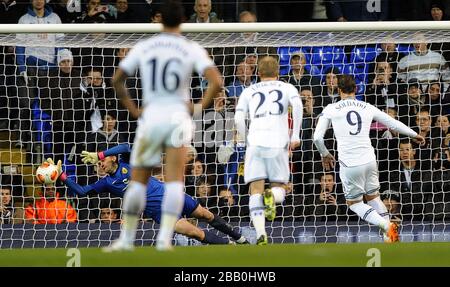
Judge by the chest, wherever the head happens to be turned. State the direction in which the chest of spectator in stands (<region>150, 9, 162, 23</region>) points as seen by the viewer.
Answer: toward the camera

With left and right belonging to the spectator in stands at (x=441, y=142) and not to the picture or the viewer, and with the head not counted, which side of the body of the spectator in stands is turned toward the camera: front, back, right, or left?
front

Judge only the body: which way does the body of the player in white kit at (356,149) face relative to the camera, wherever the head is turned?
away from the camera

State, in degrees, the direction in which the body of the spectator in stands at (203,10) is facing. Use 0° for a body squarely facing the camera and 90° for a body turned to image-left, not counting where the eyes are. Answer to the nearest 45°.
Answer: approximately 0°

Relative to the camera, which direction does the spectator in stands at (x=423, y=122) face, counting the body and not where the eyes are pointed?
toward the camera

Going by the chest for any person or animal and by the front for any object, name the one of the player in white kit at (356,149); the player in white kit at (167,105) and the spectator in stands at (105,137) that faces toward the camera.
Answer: the spectator in stands

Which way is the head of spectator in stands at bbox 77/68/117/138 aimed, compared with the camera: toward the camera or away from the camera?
toward the camera

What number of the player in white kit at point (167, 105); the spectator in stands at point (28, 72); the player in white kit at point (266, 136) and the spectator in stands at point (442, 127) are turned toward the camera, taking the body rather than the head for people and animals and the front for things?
2

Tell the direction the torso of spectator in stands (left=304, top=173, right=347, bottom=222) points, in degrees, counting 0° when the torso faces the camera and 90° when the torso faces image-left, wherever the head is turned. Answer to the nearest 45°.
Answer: approximately 0°

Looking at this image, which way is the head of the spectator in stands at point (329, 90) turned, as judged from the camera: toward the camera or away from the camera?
toward the camera

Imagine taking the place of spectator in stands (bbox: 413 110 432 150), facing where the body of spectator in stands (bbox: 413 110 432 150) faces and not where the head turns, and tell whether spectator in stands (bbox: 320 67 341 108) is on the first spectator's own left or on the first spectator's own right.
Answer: on the first spectator's own right

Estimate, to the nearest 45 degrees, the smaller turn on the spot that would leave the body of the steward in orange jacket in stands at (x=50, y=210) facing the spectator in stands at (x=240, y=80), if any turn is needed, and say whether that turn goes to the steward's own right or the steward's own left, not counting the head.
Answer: approximately 90° to the steward's own left

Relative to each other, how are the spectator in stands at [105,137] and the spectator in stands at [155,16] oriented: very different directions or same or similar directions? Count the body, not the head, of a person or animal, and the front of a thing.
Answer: same or similar directions
